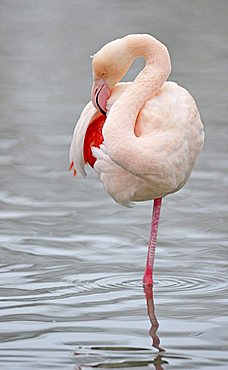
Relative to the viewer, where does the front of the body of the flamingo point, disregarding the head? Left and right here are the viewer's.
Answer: facing the viewer and to the right of the viewer
